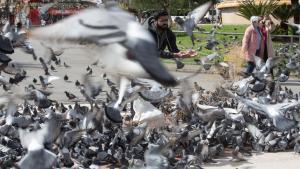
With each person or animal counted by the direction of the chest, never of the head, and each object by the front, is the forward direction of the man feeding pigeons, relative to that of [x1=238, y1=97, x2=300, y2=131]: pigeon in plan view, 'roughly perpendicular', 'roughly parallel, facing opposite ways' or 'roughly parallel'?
roughly parallel, facing opposite ways

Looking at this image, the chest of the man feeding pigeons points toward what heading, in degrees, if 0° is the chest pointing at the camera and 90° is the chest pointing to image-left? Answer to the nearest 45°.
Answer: approximately 315°

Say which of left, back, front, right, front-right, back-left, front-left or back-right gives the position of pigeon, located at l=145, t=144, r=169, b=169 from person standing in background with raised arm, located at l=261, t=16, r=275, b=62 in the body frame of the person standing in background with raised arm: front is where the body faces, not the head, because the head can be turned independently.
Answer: front

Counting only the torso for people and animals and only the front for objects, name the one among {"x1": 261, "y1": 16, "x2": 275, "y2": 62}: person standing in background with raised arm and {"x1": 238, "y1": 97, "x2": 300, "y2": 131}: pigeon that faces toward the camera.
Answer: the person standing in background with raised arm

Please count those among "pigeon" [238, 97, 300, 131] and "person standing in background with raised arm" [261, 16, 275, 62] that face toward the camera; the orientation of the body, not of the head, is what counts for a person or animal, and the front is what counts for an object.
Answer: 1

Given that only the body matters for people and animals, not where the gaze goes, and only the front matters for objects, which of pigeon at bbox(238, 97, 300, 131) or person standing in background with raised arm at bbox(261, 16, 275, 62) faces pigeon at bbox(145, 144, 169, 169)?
the person standing in background with raised arm

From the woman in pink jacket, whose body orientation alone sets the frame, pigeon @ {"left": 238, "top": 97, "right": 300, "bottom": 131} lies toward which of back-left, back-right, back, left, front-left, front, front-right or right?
front-right

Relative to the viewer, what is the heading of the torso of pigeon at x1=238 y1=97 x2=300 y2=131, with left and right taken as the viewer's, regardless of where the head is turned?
facing away from the viewer and to the left of the viewer

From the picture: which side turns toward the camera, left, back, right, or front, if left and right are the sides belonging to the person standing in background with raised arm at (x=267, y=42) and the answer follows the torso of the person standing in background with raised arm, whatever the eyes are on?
front

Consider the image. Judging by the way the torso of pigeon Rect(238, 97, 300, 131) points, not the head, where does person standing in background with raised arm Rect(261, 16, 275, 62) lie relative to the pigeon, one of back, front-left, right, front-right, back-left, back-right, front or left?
front-right
